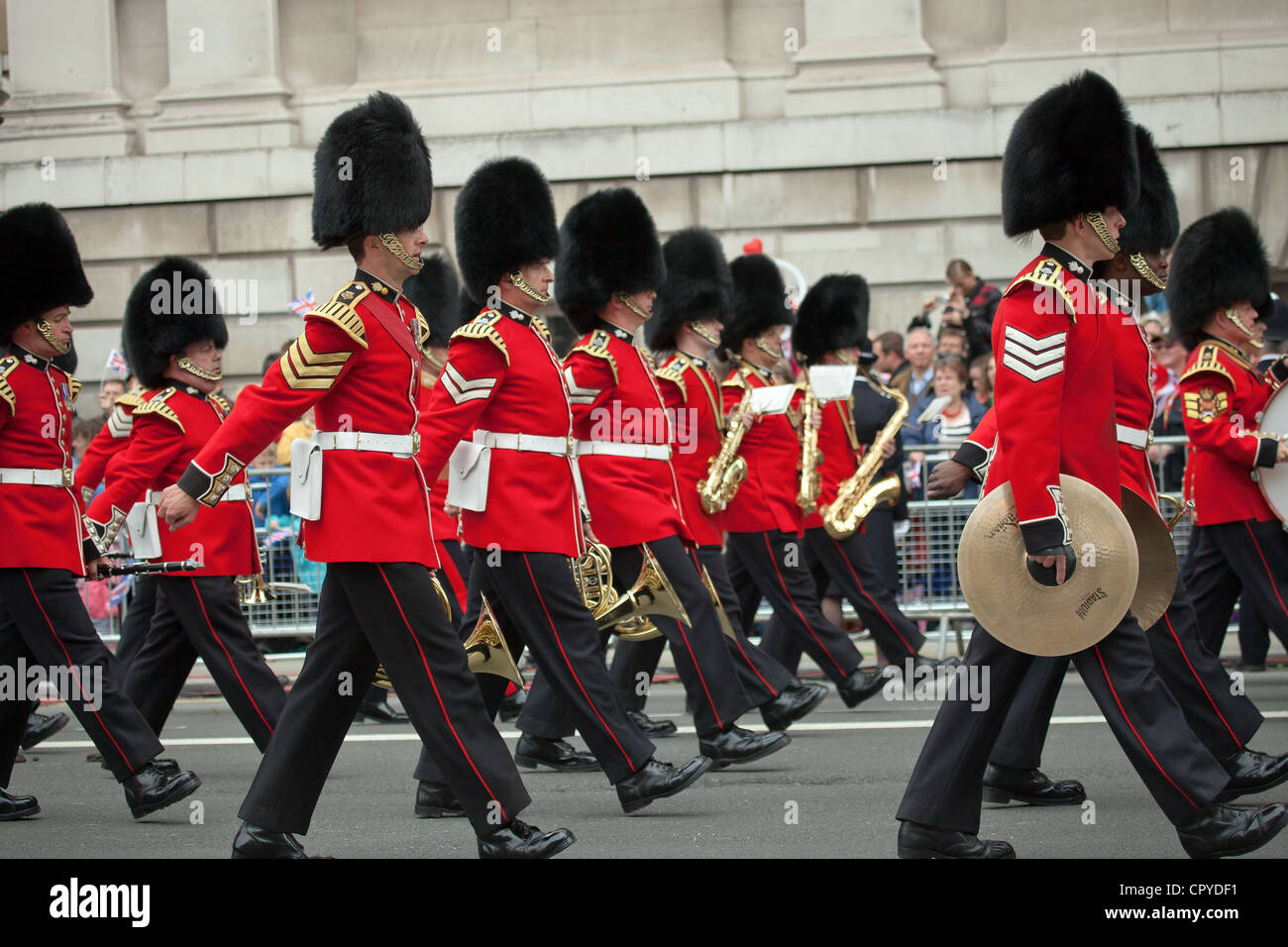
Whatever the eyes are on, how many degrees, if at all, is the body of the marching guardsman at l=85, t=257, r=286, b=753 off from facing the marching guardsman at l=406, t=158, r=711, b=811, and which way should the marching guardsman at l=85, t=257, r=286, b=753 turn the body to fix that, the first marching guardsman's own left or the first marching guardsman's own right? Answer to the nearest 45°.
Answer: approximately 45° to the first marching guardsman's own right

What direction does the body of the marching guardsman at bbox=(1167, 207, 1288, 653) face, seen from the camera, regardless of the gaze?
to the viewer's right

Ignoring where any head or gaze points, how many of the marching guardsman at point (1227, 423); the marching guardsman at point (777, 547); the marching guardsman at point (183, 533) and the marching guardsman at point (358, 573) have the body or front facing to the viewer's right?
4

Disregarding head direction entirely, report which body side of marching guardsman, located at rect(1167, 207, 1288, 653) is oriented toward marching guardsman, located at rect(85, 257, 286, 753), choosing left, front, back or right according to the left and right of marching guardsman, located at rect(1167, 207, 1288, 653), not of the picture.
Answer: back

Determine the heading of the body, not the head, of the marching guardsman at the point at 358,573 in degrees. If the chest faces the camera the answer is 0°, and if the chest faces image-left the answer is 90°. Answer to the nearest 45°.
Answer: approximately 270°

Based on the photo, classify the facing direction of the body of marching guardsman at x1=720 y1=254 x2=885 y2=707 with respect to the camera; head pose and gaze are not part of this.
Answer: to the viewer's right

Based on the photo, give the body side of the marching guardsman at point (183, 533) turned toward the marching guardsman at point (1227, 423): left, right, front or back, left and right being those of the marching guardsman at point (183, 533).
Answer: front

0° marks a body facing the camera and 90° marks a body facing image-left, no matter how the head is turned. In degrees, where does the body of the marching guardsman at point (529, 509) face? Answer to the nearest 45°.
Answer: approximately 270°

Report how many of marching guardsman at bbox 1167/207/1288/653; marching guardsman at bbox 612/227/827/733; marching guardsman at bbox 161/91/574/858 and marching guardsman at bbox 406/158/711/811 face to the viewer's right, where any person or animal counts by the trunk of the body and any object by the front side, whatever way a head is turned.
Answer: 4

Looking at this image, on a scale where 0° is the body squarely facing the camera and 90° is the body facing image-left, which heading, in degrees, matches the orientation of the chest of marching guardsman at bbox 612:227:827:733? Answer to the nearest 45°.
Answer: approximately 270°
